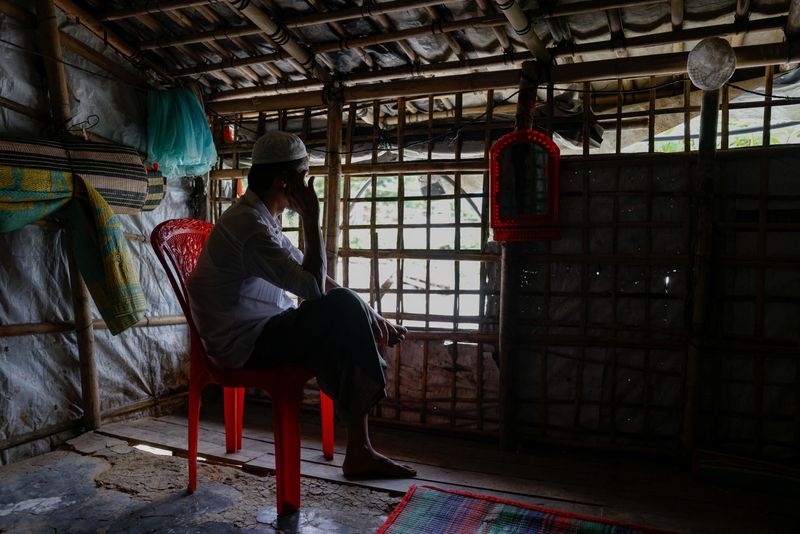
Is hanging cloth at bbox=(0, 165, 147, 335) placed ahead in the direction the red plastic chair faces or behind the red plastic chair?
behind

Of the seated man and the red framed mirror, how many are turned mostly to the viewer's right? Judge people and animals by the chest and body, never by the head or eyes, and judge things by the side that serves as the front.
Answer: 1

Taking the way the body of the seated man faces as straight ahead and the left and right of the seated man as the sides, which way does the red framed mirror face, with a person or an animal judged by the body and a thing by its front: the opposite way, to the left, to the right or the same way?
to the right

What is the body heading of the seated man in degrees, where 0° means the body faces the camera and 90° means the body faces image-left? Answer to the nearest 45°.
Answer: approximately 270°

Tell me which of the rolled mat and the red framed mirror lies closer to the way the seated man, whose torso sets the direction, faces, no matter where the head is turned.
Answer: the red framed mirror

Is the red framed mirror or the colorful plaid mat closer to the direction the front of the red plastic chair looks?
the colorful plaid mat

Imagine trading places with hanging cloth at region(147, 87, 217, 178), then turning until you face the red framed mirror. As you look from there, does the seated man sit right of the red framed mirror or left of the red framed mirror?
right

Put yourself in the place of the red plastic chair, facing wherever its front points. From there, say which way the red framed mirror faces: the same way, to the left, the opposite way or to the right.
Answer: to the right

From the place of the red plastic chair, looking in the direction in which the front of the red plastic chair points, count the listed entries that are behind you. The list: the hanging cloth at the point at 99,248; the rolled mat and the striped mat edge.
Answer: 2

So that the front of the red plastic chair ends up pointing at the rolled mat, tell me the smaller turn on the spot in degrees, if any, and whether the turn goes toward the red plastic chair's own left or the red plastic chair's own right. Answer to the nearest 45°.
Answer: approximately 180°
